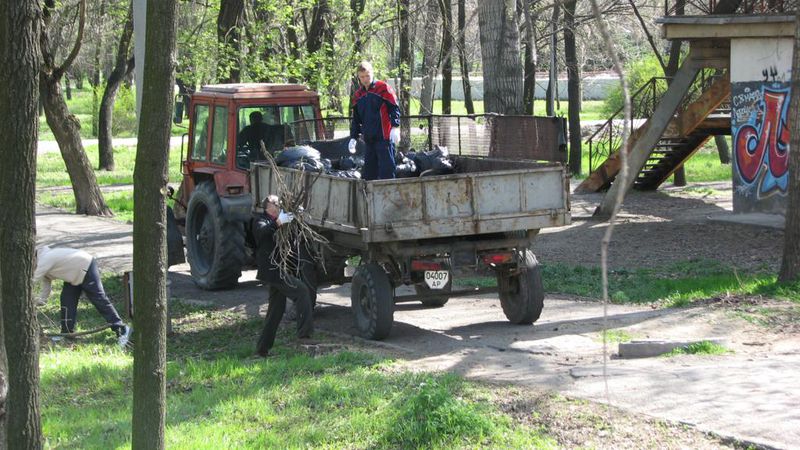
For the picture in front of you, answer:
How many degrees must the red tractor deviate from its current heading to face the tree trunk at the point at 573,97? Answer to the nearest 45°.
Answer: approximately 90° to its right

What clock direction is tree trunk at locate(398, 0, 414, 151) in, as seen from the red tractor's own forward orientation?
The tree trunk is roughly at 2 o'clock from the red tractor.

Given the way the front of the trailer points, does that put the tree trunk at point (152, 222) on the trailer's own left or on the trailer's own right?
on the trailer's own left

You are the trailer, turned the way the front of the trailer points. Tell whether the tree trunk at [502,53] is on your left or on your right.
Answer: on your right

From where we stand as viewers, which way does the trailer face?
facing away from the viewer and to the left of the viewer

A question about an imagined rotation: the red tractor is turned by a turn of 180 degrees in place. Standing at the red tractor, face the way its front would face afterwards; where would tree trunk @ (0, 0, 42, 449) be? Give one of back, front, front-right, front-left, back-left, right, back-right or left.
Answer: front-right

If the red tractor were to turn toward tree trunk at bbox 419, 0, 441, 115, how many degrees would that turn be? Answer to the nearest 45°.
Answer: approximately 45° to its right

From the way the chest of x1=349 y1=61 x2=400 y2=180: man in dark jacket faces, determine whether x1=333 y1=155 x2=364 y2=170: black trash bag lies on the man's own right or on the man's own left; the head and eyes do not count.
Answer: on the man's own right

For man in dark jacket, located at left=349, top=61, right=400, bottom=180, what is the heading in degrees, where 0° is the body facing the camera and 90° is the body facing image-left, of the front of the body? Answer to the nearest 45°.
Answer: approximately 45°

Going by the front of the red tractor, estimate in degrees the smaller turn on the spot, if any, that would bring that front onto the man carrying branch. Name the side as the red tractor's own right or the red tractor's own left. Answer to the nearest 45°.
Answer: approximately 135° to the red tractor's own left

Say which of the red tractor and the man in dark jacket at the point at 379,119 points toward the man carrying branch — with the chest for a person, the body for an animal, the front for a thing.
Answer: the man in dark jacket

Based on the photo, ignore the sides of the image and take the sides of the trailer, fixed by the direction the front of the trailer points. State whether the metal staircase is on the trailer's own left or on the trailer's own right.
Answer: on the trailer's own right

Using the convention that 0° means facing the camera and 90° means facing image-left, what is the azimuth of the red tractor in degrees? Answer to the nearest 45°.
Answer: approximately 135°
